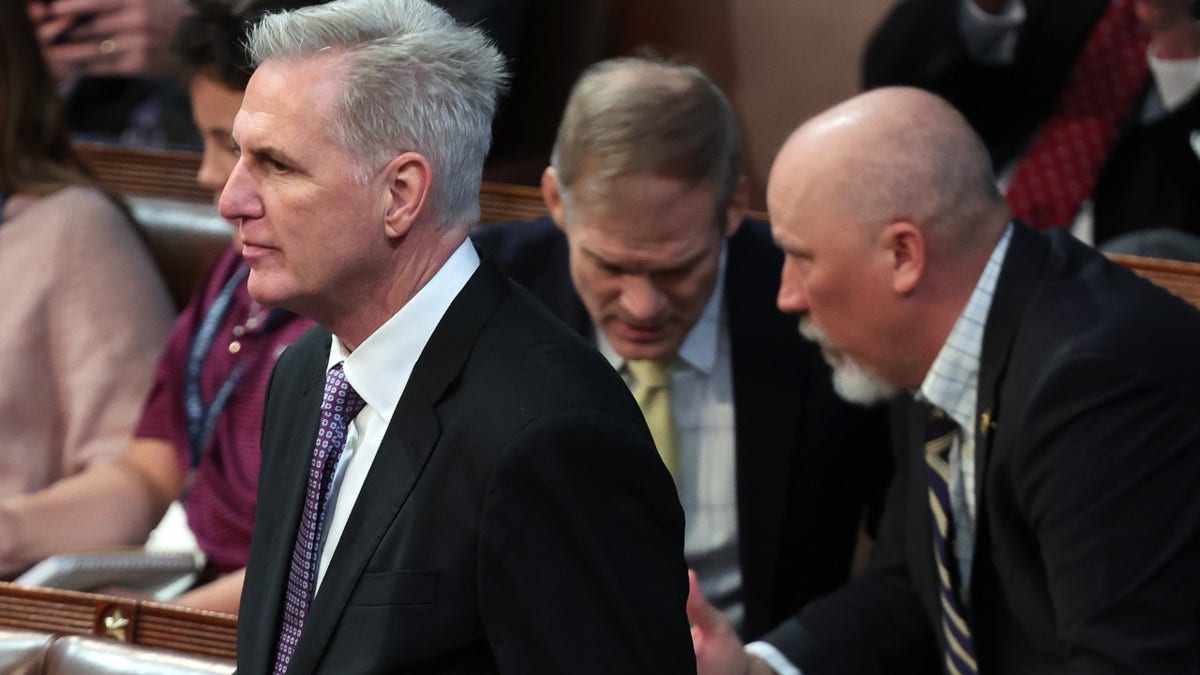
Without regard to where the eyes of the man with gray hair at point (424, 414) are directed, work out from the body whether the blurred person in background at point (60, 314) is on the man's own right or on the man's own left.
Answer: on the man's own right

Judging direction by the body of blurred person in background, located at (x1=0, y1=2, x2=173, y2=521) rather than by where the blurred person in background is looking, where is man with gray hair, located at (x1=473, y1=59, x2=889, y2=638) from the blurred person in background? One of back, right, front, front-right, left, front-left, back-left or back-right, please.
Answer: left

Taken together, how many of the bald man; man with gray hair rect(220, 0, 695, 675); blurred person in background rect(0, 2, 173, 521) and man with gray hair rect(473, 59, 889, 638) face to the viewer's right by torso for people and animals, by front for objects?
0

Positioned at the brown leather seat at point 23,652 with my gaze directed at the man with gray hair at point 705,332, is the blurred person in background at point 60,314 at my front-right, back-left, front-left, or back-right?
front-left

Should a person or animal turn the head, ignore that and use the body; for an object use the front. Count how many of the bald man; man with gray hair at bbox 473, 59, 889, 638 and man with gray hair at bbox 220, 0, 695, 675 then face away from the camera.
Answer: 0

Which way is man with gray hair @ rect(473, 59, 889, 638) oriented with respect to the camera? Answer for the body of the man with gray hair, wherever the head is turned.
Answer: toward the camera

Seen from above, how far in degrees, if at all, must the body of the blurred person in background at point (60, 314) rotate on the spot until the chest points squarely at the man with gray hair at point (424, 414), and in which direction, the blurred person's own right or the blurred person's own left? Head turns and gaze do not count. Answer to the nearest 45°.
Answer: approximately 45° to the blurred person's own left

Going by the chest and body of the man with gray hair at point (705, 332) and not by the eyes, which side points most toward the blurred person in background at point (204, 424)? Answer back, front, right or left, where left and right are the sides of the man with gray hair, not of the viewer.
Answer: right

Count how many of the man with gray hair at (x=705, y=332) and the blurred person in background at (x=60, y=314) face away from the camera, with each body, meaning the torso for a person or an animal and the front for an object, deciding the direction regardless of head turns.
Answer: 0

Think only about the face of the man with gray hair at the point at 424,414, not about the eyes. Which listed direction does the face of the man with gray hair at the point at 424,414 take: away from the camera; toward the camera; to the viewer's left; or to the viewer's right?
to the viewer's left

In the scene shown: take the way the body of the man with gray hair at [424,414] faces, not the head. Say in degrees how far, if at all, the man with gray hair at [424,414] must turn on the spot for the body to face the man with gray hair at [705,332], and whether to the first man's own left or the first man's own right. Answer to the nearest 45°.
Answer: approximately 180°

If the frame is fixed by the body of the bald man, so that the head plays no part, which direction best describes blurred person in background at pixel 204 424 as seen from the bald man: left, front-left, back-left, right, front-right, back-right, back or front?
front-right

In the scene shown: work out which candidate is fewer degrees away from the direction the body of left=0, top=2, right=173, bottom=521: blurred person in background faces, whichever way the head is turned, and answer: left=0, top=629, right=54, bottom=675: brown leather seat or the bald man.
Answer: the brown leather seat

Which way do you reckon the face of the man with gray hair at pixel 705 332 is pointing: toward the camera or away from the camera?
toward the camera
